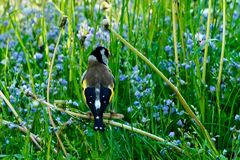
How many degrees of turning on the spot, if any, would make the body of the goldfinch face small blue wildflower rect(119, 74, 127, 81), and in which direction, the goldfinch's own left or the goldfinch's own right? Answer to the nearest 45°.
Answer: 0° — it already faces it

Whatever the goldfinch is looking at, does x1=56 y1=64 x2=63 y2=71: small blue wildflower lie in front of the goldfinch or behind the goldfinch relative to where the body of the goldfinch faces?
in front

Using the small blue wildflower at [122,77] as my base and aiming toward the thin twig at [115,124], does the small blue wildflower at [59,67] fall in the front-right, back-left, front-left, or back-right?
back-right

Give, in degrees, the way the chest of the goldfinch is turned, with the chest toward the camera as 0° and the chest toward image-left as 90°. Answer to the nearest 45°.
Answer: approximately 180°
